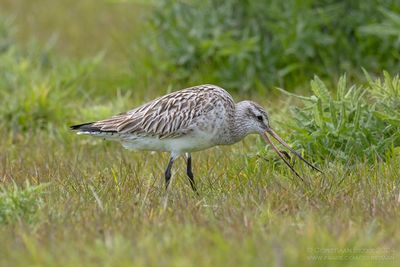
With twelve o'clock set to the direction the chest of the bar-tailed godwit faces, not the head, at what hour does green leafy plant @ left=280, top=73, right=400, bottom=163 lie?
The green leafy plant is roughly at 12 o'clock from the bar-tailed godwit.

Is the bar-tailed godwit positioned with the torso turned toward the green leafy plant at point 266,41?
no

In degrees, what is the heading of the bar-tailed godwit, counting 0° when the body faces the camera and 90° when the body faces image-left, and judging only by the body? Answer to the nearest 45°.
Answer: approximately 270°

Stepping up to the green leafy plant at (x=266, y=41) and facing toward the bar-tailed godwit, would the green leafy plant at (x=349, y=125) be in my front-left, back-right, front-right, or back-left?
front-left
